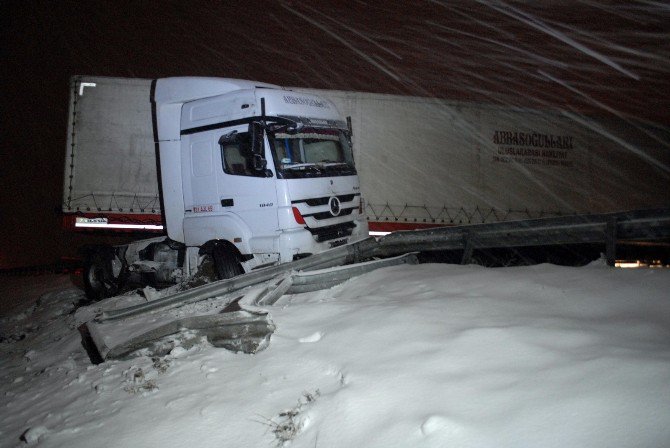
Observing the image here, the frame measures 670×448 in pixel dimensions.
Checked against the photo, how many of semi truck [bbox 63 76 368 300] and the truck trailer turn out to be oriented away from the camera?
0

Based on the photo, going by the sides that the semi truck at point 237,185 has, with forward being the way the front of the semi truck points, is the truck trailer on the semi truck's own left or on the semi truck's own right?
on the semi truck's own left

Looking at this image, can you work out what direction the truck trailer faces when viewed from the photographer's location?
facing the viewer and to the left of the viewer

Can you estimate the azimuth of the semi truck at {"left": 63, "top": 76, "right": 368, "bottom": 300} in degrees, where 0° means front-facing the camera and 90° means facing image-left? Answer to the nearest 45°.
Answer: approximately 315°

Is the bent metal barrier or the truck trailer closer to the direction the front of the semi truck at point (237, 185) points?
the bent metal barrier

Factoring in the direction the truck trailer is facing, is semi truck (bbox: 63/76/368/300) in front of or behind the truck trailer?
in front
